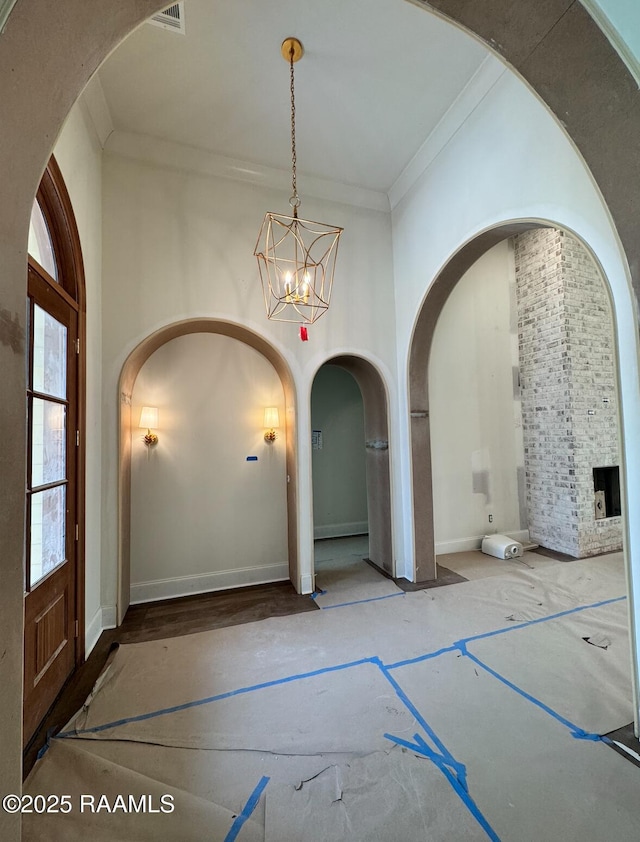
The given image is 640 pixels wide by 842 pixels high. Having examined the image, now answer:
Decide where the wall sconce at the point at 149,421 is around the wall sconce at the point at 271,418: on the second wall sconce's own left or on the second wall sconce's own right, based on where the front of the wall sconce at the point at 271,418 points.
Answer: on the second wall sconce's own right

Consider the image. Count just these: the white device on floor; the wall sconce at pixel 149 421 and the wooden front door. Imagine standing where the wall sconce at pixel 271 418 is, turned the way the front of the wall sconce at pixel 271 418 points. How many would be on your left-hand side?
1

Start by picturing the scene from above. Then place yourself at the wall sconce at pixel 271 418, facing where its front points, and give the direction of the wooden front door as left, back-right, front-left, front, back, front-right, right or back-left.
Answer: front-right

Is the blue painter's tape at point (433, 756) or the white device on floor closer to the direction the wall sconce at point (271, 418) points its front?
the blue painter's tape

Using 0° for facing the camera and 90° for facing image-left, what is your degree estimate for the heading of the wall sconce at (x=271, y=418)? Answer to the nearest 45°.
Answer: approximately 0°

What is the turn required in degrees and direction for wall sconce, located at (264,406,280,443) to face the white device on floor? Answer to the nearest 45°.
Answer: approximately 90° to its left

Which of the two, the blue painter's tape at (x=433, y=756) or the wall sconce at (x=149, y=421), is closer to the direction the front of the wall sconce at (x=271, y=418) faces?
the blue painter's tape

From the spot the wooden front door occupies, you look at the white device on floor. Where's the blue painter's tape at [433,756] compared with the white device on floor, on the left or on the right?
right

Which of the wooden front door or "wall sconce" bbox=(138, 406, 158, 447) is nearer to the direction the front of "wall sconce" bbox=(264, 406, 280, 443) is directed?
the wooden front door

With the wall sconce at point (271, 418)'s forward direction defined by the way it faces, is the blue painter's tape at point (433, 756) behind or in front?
in front
